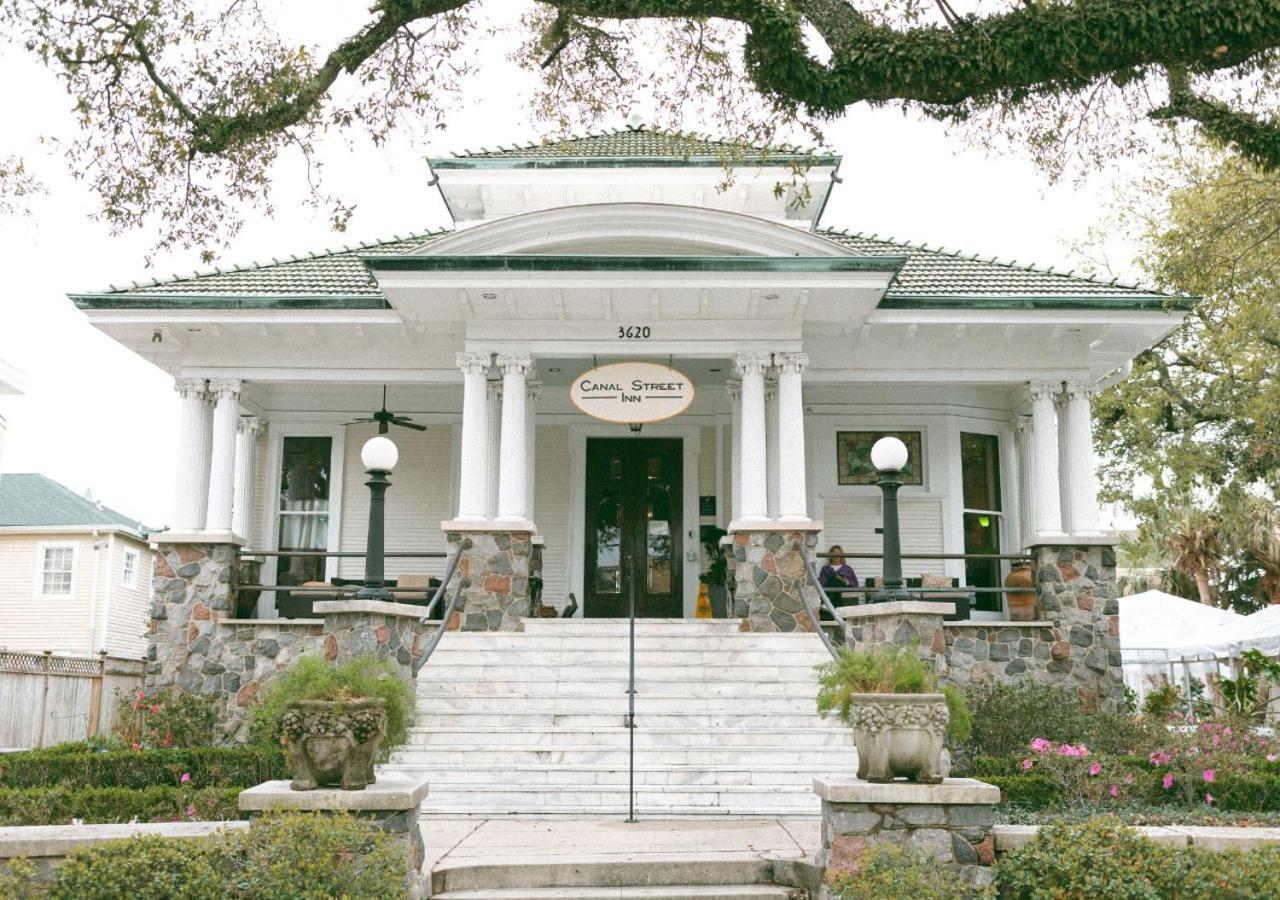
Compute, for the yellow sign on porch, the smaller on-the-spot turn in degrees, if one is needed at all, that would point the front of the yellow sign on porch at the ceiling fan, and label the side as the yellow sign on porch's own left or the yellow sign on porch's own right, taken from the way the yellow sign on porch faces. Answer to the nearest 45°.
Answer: approximately 90° to the yellow sign on porch's own right

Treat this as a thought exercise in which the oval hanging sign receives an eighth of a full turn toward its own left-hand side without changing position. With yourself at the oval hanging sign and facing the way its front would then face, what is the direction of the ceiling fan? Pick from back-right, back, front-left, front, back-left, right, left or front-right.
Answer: back

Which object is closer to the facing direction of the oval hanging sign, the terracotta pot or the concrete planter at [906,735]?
the concrete planter

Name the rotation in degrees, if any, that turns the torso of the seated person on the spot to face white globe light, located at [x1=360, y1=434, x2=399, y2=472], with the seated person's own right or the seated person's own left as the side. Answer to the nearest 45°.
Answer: approximately 45° to the seated person's own right

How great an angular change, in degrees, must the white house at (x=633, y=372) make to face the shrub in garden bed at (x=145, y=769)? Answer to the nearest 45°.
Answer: approximately 45° to its right

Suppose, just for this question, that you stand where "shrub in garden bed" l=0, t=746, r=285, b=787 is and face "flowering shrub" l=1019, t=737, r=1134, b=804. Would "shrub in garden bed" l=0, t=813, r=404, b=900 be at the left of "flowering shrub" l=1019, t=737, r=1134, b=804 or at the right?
right

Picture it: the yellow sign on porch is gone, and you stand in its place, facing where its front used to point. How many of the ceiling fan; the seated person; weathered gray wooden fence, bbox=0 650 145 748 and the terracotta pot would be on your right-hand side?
2

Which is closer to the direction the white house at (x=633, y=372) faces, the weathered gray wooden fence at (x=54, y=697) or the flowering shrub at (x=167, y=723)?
the flowering shrub

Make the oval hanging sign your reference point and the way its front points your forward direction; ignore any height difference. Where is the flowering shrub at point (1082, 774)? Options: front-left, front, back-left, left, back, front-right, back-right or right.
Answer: front-left

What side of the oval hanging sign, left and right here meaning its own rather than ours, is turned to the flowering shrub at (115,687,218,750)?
right

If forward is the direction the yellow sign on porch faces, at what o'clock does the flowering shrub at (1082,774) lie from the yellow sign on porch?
The flowering shrub is roughly at 11 o'clock from the yellow sign on porch.

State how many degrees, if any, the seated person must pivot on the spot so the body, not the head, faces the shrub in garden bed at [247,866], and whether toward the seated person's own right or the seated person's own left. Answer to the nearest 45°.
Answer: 0° — they already face it

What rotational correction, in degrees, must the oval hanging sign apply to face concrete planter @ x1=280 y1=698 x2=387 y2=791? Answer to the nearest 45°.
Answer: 0° — it already faces it

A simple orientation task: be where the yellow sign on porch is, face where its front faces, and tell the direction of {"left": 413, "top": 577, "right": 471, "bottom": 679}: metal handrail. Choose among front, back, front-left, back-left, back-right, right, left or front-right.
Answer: front-right

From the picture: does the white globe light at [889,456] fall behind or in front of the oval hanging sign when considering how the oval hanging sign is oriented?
in front
